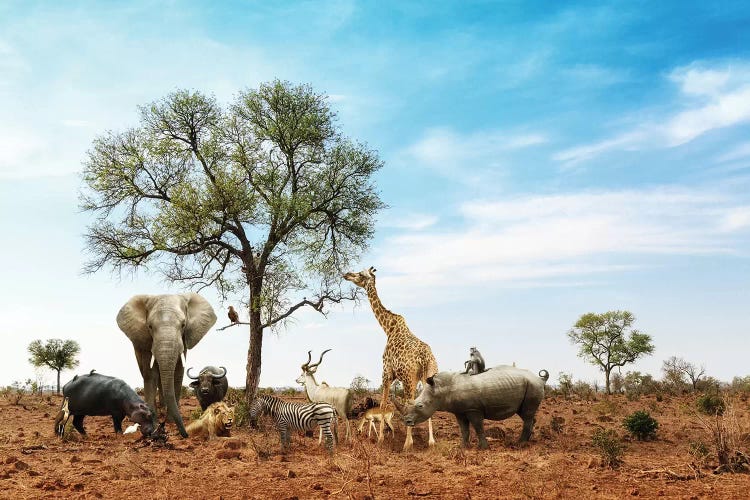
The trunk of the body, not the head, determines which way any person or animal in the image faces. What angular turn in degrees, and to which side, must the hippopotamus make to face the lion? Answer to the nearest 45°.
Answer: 0° — it already faces it

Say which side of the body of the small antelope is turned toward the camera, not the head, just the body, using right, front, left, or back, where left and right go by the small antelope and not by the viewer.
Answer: left

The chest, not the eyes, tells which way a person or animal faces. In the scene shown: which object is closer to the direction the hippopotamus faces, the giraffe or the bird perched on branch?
the giraffe

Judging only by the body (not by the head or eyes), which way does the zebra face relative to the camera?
to the viewer's left

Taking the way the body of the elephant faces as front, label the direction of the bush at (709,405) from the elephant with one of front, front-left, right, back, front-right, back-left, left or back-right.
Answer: left

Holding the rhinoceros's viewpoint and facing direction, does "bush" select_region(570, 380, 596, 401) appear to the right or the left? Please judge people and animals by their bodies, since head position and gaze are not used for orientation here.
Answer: on its right

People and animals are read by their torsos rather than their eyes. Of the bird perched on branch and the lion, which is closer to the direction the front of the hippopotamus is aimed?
the lion

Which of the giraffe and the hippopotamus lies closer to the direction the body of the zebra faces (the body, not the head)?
the hippopotamus

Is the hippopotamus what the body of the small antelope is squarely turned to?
yes

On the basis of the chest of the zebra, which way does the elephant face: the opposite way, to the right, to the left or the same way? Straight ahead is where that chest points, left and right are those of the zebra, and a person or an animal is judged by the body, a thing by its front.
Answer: to the left

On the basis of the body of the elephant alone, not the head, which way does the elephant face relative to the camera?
toward the camera

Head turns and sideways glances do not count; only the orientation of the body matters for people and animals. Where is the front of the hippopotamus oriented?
to the viewer's right

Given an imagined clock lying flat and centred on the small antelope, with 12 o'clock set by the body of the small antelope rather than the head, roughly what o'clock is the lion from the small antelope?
The lion is roughly at 12 o'clock from the small antelope.

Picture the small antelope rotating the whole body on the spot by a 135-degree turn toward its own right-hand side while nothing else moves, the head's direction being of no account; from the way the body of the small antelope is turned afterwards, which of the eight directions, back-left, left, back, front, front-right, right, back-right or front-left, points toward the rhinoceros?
right

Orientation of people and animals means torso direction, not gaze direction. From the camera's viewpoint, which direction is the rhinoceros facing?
to the viewer's left
